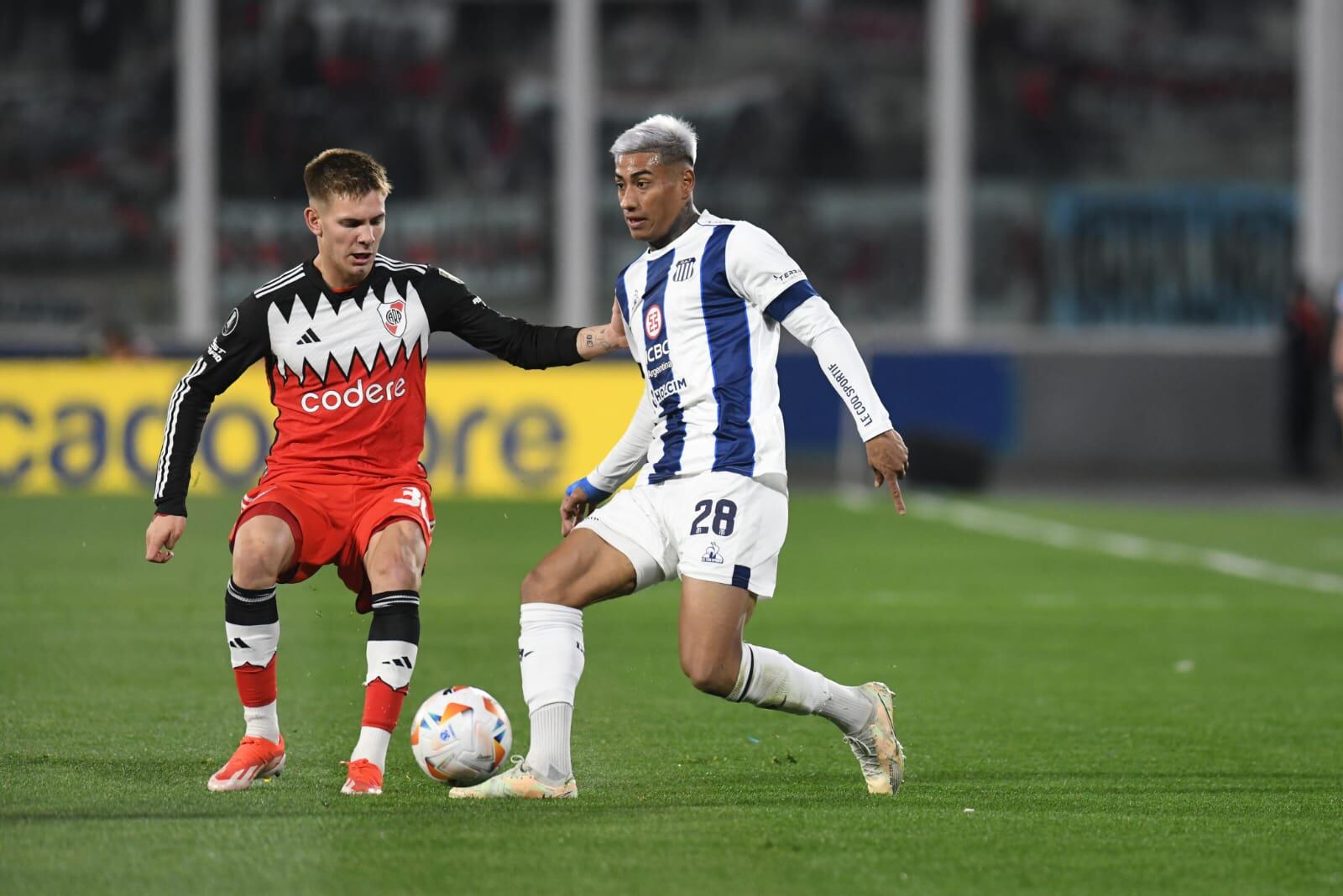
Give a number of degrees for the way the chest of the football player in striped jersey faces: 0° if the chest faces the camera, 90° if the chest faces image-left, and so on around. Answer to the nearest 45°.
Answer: approximately 45°

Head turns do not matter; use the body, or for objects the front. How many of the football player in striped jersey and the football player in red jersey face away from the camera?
0

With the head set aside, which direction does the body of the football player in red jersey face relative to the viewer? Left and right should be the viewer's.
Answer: facing the viewer

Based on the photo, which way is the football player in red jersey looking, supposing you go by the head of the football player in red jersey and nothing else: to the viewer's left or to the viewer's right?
to the viewer's right

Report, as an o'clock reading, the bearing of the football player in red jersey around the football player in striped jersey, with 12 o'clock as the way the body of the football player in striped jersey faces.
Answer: The football player in red jersey is roughly at 2 o'clock from the football player in striped jersey.

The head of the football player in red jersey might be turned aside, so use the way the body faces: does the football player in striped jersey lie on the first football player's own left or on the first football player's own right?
on the first football player's own left

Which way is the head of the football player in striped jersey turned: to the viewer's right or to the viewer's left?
to the viewer's left
